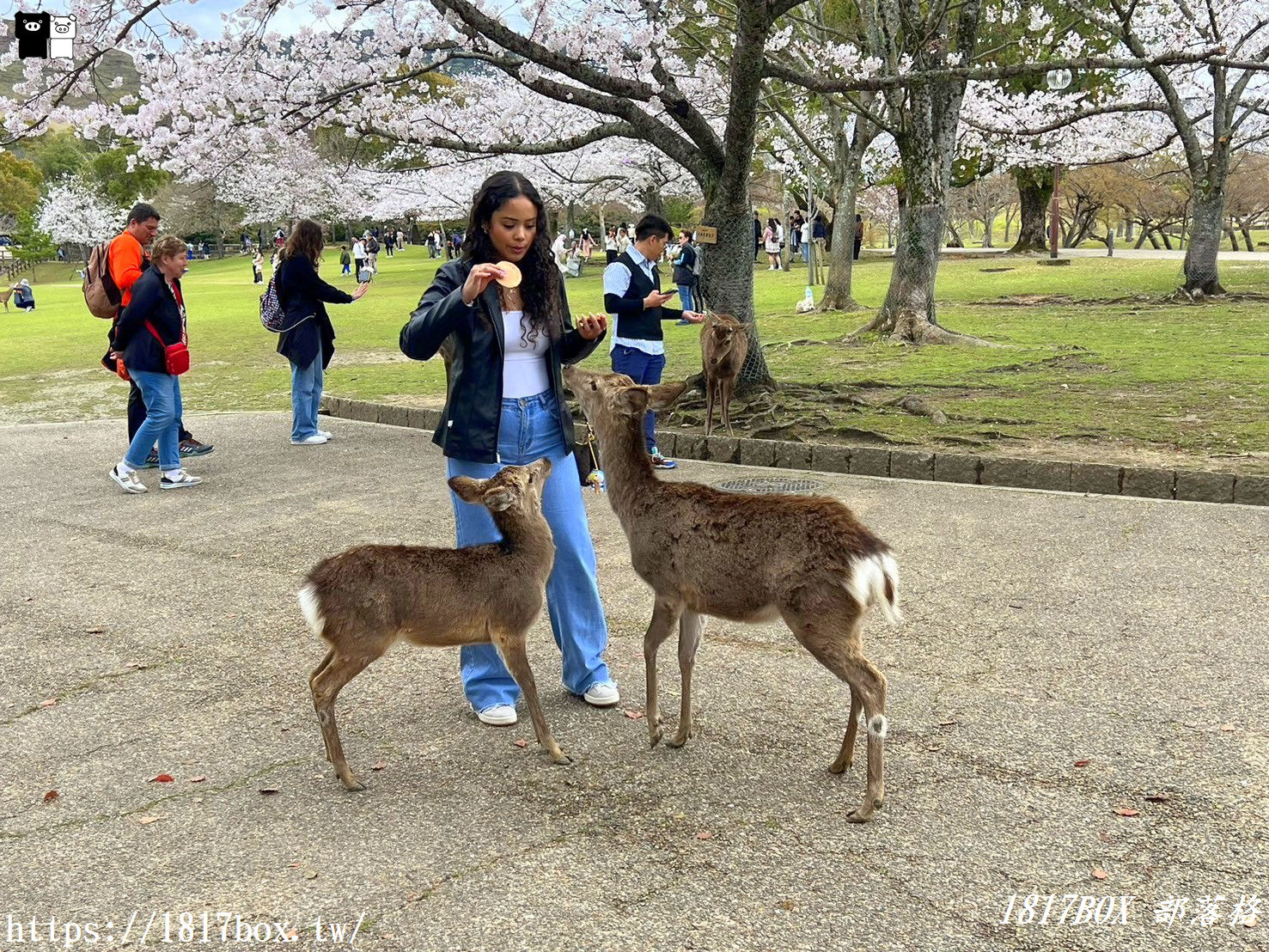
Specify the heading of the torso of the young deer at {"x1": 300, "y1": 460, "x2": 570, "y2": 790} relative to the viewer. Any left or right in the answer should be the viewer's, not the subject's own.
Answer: facing to the right of the viewer

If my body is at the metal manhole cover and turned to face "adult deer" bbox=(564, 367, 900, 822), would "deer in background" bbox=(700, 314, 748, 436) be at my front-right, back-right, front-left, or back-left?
back-right

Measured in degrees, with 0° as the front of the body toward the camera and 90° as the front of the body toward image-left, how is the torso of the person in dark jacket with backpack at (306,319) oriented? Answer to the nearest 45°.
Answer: approximately 270°

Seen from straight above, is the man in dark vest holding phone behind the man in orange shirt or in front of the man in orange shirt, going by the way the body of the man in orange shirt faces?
in front

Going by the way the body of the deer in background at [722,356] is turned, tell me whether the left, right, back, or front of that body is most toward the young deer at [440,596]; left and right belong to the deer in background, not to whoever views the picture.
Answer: front

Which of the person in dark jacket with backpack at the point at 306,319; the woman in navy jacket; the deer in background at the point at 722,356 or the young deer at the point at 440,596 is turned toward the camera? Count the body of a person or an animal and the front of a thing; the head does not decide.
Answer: the deer in background

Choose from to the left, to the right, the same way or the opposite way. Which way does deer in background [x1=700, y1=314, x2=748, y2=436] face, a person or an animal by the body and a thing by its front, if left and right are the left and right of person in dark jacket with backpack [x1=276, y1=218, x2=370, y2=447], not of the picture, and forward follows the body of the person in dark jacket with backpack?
to the right

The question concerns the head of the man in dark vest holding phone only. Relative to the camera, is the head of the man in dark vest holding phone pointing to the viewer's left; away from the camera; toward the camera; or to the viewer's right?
to the viewer's right

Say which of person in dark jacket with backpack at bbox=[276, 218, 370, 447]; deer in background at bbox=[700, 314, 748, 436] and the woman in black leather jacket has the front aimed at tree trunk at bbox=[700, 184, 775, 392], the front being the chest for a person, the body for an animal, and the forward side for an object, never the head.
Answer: the person in dark jacket with backpack

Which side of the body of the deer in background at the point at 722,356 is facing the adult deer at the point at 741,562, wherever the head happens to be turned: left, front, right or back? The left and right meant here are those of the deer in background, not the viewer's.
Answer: front

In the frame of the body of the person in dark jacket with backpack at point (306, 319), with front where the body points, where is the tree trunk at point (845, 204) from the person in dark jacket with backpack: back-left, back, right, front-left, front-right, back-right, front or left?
front-left
